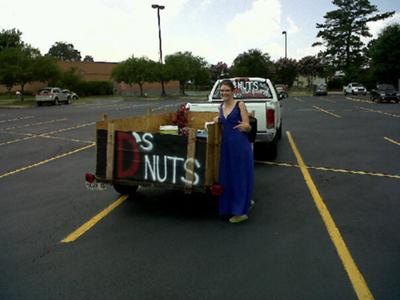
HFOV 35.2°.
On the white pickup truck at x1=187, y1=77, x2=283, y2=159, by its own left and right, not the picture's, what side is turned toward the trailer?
back

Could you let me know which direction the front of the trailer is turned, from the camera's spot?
facing away from the viewer and to the right of the viewer

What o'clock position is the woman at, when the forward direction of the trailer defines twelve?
The woman is roughly at 4 o'clock from the trailer.

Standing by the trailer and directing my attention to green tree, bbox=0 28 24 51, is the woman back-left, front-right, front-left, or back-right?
back-right

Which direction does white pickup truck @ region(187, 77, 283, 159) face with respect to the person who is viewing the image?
facing away from the viewer

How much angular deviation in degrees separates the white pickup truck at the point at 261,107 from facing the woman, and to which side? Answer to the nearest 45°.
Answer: approximately 180°

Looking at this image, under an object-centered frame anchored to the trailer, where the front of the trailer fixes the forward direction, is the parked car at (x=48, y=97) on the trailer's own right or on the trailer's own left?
on the trailer's own left

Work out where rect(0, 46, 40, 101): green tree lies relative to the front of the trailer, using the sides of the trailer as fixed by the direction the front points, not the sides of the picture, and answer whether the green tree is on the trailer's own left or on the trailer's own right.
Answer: on the trailer's own left
